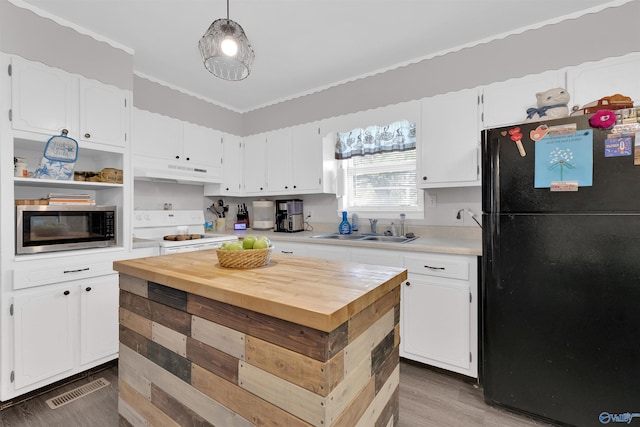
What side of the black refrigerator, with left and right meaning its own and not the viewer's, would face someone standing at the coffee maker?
right

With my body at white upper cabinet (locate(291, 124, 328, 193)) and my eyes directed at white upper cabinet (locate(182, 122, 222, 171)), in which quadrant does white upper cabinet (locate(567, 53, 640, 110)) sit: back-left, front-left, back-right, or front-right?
back-left

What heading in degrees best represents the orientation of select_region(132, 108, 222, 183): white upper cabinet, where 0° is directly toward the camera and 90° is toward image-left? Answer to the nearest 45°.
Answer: approximately 315°

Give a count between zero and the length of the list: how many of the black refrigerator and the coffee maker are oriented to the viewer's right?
0
